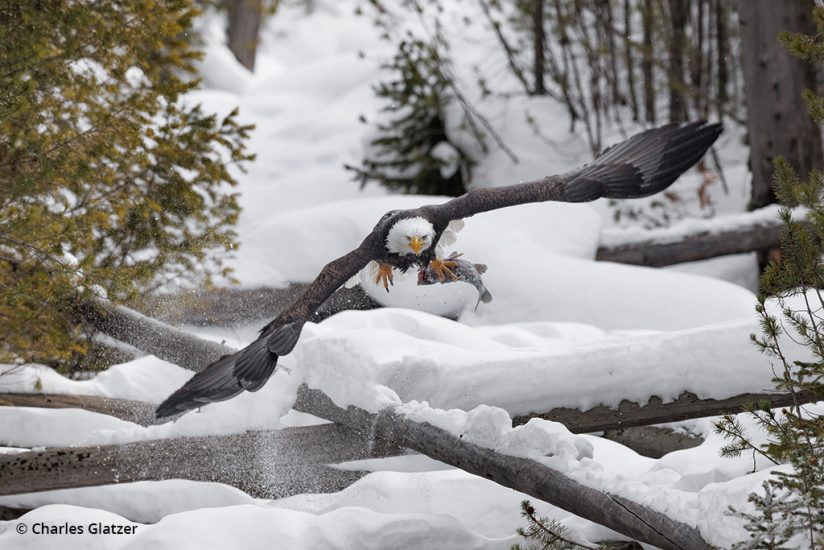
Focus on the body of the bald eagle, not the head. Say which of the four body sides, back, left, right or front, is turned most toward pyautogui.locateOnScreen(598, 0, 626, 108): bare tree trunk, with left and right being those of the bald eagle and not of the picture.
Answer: back

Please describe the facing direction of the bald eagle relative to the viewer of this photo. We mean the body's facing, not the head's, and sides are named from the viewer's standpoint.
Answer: facing the viewer

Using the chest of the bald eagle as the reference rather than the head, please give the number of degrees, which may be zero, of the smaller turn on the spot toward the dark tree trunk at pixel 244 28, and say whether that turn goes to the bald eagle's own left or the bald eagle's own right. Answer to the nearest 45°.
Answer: approximately 180°

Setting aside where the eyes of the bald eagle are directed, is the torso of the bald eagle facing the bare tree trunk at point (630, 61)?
no

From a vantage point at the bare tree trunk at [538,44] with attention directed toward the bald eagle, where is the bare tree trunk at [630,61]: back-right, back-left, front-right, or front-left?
back-left

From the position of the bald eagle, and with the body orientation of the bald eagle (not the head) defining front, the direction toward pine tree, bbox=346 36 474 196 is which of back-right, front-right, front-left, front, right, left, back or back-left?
back

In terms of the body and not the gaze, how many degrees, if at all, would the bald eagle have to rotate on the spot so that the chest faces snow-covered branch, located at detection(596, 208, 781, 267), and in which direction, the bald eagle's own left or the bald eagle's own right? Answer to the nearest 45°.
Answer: approximately 135° to the bald eagle's own left

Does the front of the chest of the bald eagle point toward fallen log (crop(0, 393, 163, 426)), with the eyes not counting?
no

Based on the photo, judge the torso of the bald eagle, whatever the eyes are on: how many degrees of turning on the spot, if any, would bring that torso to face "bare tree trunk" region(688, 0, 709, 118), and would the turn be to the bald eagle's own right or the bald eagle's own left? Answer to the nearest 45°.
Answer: approximately 180°

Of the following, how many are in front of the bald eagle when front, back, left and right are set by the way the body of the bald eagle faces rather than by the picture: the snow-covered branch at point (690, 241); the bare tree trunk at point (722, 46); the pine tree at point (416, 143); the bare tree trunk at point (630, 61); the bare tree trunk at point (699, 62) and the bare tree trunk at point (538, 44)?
0

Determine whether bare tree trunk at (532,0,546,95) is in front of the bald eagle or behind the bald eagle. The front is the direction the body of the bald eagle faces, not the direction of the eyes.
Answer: behind

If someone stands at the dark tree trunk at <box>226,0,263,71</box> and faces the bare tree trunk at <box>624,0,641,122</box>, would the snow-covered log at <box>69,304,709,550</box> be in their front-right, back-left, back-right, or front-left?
front-right
